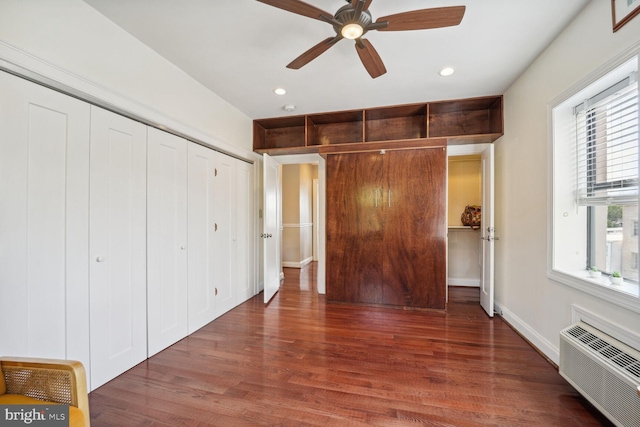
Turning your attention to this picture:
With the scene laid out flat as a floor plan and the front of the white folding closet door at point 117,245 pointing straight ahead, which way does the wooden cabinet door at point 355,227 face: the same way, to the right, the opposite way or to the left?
to the right

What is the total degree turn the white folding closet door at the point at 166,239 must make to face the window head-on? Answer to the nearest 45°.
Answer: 0° — it already faces it

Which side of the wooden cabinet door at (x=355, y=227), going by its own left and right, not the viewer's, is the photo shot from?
front

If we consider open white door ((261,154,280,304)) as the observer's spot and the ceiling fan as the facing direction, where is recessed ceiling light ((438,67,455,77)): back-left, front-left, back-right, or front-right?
front-left

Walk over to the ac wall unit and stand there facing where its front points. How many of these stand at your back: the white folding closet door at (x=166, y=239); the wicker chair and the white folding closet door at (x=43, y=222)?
0

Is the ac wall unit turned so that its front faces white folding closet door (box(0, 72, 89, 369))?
yes

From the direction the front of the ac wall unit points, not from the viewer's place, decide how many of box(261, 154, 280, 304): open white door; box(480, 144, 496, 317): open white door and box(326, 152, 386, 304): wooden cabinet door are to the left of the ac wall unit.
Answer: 0

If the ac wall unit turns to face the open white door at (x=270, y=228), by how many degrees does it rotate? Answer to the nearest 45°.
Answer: approximately 45° to its right

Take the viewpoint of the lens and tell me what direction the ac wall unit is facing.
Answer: facing the viewer and to the left of the viewer

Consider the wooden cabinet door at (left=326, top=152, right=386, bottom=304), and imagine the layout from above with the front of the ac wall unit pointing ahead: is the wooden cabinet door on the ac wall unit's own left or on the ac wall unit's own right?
on the ac wall unit's own right

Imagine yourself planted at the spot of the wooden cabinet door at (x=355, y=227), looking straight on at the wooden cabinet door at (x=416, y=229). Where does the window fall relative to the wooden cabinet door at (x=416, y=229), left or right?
right

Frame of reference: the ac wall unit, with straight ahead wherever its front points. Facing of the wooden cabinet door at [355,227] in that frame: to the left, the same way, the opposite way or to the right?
to the left

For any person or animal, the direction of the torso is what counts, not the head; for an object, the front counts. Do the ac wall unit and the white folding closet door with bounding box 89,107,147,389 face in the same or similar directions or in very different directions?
very different directions

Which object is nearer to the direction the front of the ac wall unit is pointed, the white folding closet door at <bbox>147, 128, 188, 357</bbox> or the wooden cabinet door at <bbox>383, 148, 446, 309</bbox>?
the white folding closet door

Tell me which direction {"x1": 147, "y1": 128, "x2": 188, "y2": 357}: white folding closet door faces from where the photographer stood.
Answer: facing the viewer and to the right of the viewer

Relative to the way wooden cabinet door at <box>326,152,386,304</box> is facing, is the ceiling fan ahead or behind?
ahead

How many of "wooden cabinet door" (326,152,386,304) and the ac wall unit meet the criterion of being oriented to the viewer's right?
0

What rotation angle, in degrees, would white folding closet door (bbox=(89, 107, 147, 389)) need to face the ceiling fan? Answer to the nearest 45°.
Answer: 0° — it already faces it
